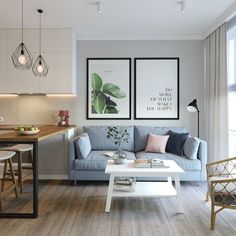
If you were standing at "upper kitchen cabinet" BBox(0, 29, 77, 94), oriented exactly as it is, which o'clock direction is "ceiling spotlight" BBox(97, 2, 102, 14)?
The ceiling spotlight is roughly at 11 o'clock from the upper kitchen cabinet.

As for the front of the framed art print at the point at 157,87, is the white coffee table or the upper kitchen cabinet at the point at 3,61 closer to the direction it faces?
the white coffee table

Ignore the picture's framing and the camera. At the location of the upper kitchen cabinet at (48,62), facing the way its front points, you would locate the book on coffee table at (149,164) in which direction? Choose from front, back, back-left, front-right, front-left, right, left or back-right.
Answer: front-left

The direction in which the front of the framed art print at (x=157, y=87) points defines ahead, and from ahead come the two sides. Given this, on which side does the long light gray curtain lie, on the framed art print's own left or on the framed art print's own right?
on the framed art print's own left

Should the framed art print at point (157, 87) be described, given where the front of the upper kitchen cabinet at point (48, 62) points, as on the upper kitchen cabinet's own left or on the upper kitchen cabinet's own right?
on the upper kitchen cabinet's own left

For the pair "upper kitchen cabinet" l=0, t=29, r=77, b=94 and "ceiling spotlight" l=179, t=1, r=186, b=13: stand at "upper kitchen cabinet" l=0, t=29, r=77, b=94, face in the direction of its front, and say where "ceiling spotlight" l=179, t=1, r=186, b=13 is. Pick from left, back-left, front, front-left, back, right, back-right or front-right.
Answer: front-left

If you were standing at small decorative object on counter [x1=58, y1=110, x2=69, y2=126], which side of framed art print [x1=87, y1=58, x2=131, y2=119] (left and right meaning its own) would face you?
right

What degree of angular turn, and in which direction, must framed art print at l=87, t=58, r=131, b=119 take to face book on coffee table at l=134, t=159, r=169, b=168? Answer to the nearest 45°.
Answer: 0° — it already faces it

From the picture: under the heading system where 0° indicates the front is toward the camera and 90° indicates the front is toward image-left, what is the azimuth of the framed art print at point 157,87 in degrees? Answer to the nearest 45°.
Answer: approximately 0°

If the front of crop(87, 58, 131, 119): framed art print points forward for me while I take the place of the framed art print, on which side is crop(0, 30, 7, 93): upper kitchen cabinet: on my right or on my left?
on my right
